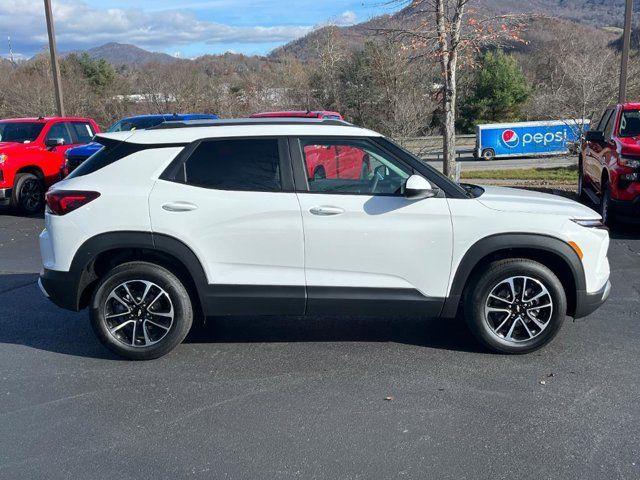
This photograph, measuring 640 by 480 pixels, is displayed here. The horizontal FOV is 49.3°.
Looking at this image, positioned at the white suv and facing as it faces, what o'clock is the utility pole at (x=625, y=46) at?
The utility pole is roughly at 10 o'clock from the white suv.

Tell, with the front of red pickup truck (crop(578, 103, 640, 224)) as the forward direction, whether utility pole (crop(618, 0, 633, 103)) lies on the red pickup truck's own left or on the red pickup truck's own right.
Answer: on the red pickup truck's own left

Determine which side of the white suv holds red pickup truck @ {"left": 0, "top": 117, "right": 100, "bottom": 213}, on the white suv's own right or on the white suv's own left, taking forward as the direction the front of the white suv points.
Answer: on the white suv's own left

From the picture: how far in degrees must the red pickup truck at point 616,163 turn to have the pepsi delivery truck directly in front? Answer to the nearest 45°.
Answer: approximately 135° to its left

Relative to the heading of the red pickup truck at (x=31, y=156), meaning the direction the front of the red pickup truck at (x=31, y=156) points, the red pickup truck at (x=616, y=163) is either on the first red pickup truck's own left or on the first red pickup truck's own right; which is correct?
on the first red pickup truck's own left

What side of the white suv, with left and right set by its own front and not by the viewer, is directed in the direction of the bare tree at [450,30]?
left

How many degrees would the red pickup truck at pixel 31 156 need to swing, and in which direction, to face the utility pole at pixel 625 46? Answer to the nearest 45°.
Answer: approximately 135° to its left

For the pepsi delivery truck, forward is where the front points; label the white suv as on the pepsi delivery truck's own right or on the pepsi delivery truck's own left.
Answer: on the pepsi delivery truck's own right

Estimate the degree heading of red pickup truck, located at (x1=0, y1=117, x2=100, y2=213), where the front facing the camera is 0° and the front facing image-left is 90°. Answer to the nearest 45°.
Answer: approximately 45°

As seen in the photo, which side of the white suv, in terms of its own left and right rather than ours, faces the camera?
right

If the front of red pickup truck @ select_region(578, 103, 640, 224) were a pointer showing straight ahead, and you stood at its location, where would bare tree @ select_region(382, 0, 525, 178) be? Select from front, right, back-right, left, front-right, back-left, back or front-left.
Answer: back

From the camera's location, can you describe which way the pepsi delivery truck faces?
facing to the right of the viewer

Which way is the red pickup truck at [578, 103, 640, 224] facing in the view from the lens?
facing the viewer and to the right of the viewer

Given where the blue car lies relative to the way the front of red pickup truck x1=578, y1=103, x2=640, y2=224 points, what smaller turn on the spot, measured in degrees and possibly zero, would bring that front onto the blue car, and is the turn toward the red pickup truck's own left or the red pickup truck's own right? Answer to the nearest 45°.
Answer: approximately 135° to the red pickup truck's own right

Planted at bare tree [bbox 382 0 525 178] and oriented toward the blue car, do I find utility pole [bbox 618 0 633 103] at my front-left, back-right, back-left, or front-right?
back-left

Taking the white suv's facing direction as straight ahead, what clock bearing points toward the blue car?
The blue car is roughly at 8 o'clock from the white suv.

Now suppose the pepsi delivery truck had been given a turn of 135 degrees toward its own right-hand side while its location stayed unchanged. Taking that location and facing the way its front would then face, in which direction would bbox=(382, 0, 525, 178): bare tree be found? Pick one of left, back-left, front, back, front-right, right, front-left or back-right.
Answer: front-left

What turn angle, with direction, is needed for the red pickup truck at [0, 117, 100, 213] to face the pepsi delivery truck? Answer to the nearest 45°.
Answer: approximately 180°
